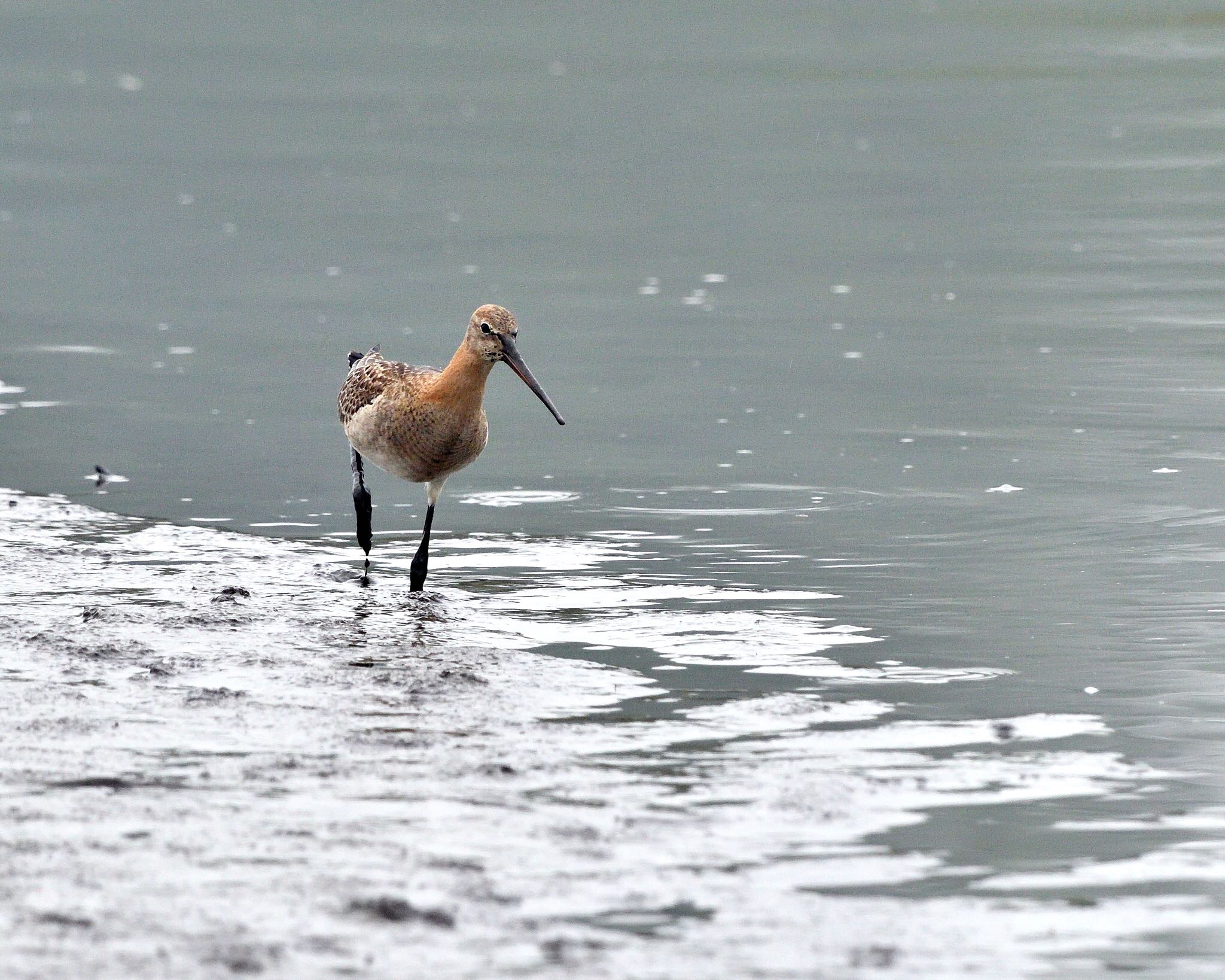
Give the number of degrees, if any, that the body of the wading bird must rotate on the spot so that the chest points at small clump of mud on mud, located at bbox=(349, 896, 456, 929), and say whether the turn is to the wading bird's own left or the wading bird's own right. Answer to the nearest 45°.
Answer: approximately 45° to the wading bird's own right

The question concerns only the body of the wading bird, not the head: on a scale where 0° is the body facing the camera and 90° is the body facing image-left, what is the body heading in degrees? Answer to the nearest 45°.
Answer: approximately 315°
